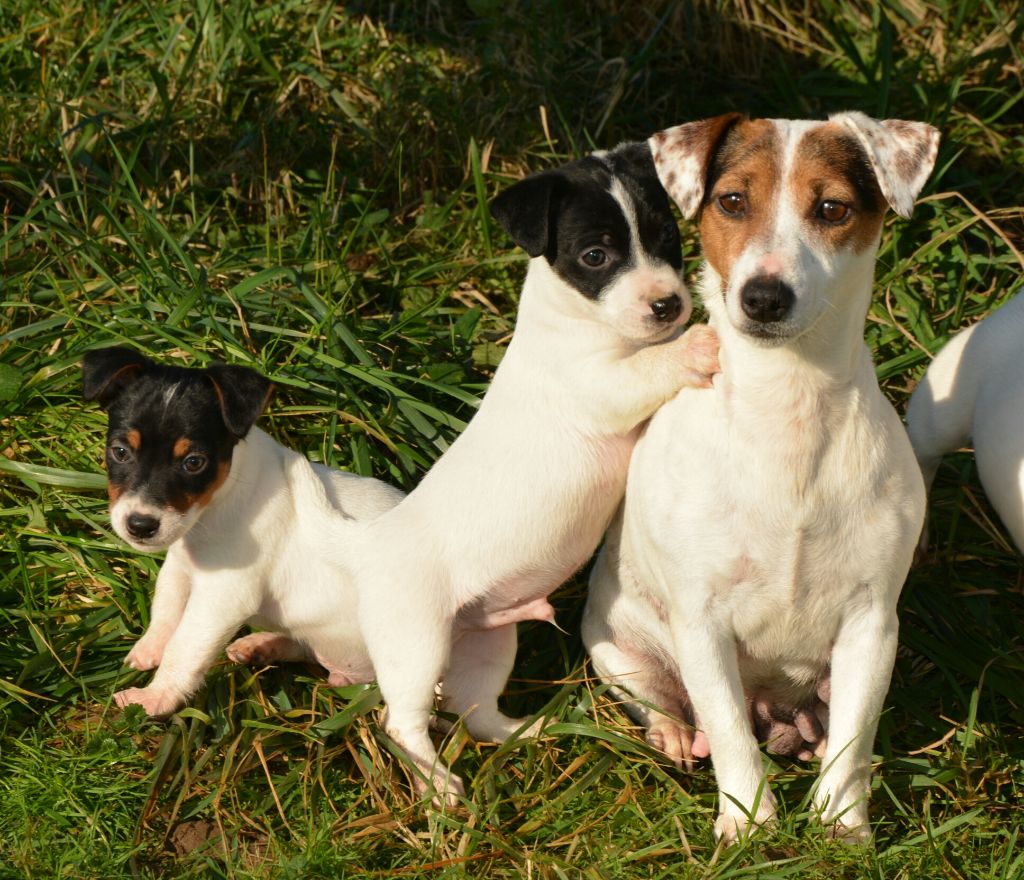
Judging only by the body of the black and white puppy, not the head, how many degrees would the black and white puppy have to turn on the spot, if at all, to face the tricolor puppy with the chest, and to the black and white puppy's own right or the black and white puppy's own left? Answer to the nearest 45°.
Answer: approximately 180°

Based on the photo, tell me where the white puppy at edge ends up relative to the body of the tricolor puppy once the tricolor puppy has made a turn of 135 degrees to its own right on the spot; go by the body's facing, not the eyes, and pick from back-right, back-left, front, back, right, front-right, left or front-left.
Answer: right

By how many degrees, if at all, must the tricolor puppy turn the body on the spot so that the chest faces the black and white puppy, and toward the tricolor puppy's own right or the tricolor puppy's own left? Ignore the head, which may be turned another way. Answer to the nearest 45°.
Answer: approximately 135° to the tricolor puppy's own left

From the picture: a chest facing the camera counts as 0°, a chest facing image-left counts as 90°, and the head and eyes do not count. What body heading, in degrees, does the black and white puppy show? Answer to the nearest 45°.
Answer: approximately 270°

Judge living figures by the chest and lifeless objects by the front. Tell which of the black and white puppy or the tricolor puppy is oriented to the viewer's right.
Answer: the black and white puppy

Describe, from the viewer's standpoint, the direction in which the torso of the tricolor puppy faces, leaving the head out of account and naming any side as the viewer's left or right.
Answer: facing the viewer and to the left of the viewer
